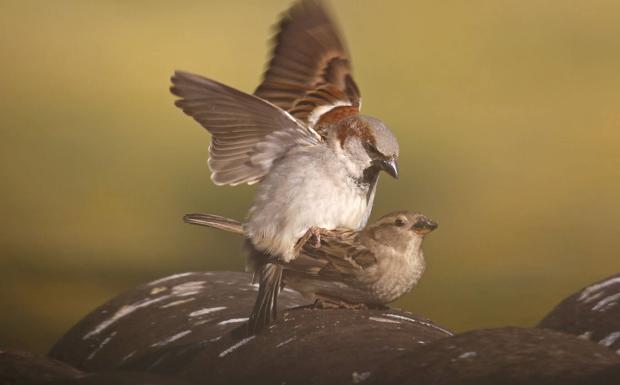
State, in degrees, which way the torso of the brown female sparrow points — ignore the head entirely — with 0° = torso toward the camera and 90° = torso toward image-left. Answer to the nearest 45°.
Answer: approximately 270°

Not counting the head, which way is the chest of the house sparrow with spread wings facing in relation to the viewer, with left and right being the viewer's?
facing to the right of the viewer

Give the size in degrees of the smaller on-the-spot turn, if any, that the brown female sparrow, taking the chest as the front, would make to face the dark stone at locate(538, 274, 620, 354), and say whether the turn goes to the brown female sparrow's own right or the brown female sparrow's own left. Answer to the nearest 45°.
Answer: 0° — it already faces it

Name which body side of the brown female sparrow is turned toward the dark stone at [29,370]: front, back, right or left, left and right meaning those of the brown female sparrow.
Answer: back

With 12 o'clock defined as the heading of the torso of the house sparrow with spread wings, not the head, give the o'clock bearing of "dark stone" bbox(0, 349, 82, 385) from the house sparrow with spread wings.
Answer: The dark stone is roughly at 5 o'clock from the house sparrow with spread wings.

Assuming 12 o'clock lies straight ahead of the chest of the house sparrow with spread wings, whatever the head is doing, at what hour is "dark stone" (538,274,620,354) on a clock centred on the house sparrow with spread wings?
The dark stone is roughly at 12 o'clock from the house sparrow with spread wings.
